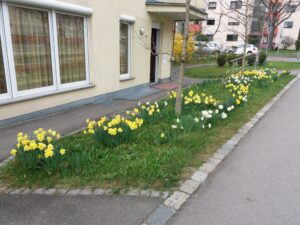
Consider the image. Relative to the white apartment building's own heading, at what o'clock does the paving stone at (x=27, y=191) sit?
The paving stone is roughly at 12 o'clock from the white apartment building.

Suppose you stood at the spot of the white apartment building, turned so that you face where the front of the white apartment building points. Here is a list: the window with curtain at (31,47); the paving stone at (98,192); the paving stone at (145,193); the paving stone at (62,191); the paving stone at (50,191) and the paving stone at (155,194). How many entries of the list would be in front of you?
6

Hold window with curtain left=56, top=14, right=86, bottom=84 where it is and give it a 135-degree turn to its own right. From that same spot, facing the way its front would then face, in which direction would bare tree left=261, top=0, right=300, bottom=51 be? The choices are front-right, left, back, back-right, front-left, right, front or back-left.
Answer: back-right

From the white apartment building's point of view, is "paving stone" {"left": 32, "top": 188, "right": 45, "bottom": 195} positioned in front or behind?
in front

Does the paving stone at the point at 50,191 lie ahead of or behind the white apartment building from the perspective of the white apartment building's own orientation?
ahead

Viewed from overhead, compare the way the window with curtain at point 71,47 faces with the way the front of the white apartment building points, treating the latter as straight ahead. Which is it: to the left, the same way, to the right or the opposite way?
to the left

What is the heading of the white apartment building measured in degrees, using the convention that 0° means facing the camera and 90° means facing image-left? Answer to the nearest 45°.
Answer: approximately 0°

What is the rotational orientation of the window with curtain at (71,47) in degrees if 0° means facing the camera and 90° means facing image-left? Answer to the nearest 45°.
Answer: approximately 315°

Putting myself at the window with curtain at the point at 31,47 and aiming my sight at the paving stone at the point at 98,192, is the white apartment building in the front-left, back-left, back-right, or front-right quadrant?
back-left

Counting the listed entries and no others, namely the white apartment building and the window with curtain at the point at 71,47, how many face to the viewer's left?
0

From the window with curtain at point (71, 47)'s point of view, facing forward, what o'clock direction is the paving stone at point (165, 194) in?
The paving stone is roughly at 1 o'clock from the window with curtain.

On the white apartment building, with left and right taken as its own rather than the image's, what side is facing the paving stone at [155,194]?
front

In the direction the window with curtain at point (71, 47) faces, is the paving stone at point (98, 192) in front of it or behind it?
in front

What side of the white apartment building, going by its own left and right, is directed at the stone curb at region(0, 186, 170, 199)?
front

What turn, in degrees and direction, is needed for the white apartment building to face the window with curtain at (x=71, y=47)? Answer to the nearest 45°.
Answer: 0° — it already faces it
